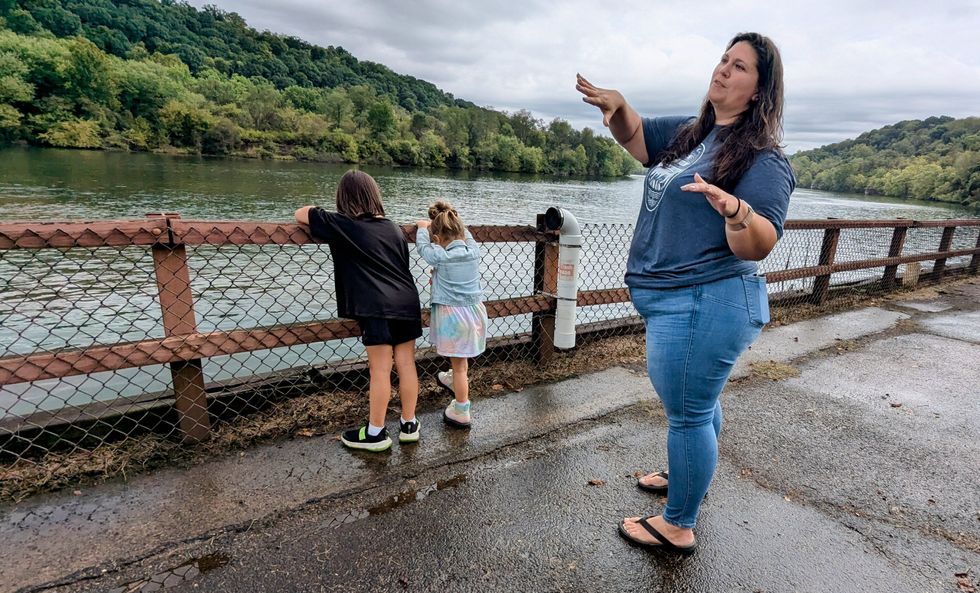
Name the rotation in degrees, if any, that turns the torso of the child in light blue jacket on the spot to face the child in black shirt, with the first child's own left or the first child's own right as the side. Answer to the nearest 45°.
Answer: approximately 90° to the first child's own left

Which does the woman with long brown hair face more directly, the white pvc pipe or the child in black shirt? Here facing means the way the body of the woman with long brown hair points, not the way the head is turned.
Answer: the child in black shirt

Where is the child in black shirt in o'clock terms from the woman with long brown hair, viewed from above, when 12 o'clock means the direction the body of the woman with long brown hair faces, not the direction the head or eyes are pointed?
The child in black shirt is roughly at 2 o'clock from the woman with long brown hair.

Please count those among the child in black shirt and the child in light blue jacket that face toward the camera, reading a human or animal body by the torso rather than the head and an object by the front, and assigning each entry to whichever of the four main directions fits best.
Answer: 0

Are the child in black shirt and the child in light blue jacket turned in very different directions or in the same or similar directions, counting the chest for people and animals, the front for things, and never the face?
same or similar directions

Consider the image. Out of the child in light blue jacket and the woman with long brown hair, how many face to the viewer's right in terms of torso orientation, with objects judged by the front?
0

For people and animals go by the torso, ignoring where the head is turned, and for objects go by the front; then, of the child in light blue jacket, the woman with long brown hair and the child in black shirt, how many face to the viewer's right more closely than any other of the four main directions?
0

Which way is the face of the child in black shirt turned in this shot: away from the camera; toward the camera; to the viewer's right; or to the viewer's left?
away from the camera

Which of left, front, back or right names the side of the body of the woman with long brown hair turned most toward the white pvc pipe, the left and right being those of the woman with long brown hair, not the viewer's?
right

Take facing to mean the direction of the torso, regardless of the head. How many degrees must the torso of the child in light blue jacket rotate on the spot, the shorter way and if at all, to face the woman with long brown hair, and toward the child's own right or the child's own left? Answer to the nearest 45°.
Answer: approximately 180°

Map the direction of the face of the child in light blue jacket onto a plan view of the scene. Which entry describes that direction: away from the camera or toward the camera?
away from the camera

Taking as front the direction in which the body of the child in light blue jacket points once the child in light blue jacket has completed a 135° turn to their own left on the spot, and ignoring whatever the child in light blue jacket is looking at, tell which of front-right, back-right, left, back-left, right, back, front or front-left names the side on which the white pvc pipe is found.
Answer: back-left

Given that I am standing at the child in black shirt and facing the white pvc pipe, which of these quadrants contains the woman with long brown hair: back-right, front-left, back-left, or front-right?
front-right

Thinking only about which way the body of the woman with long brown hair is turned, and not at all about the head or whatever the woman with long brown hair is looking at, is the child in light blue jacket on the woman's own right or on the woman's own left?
on the woman's own right

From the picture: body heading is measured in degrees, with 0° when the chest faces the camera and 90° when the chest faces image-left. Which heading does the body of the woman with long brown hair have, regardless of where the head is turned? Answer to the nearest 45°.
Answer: approximately 45°

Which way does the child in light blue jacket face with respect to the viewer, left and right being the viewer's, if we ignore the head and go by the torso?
facing away from the viewer and to the left of the viewer

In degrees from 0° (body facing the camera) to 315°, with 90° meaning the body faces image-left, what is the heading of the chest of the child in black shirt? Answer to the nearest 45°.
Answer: approximately 135°
